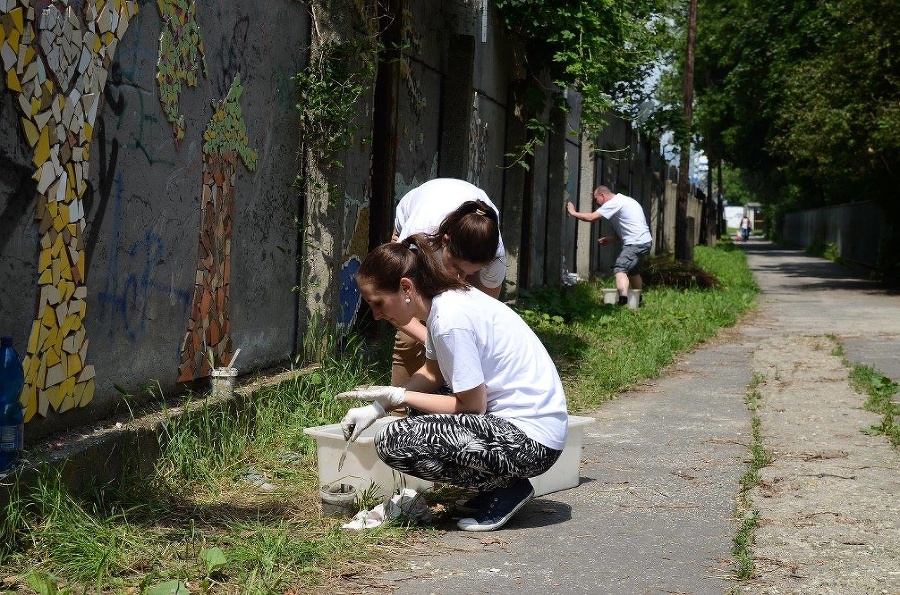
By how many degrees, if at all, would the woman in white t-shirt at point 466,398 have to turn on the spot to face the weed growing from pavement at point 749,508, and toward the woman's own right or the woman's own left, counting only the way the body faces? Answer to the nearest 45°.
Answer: approximately 135° to the woman's own right

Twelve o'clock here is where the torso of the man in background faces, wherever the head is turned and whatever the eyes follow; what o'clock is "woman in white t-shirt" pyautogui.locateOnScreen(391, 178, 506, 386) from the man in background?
The woman in white t-shirt is roughly at 9 o'clock from the man in background.

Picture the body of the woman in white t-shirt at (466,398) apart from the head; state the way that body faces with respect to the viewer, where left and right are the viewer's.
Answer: facing to the left of the viewer

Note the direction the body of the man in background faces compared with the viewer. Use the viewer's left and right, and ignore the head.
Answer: facing to the left of the viewer

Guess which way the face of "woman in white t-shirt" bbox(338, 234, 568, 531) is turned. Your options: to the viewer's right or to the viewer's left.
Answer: to the viewer's left

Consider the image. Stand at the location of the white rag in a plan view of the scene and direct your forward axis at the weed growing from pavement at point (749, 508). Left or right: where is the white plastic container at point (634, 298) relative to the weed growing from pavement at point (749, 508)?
left

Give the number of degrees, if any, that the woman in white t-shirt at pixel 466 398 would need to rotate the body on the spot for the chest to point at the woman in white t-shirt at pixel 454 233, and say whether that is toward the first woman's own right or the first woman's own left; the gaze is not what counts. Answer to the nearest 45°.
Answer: approximately 90° to the first woman's own right

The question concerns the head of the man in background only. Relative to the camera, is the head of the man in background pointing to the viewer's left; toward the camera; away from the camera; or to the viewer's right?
to the viewer's left
